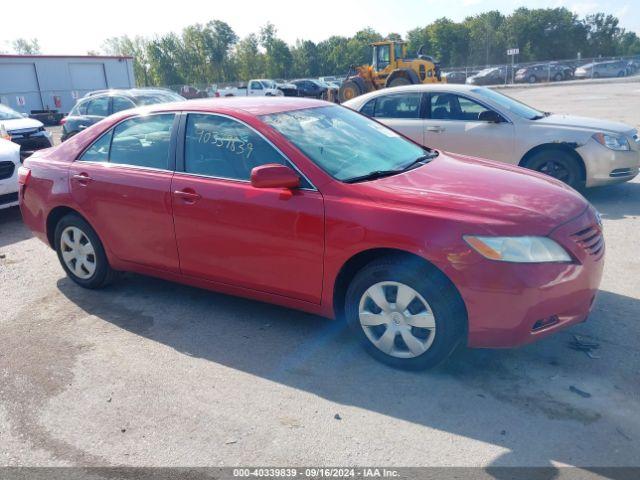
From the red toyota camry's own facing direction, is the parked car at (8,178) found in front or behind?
behind

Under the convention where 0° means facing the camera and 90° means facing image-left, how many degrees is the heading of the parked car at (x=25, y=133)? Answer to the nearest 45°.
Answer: approximately 315°

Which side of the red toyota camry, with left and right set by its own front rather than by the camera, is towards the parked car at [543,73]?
left
